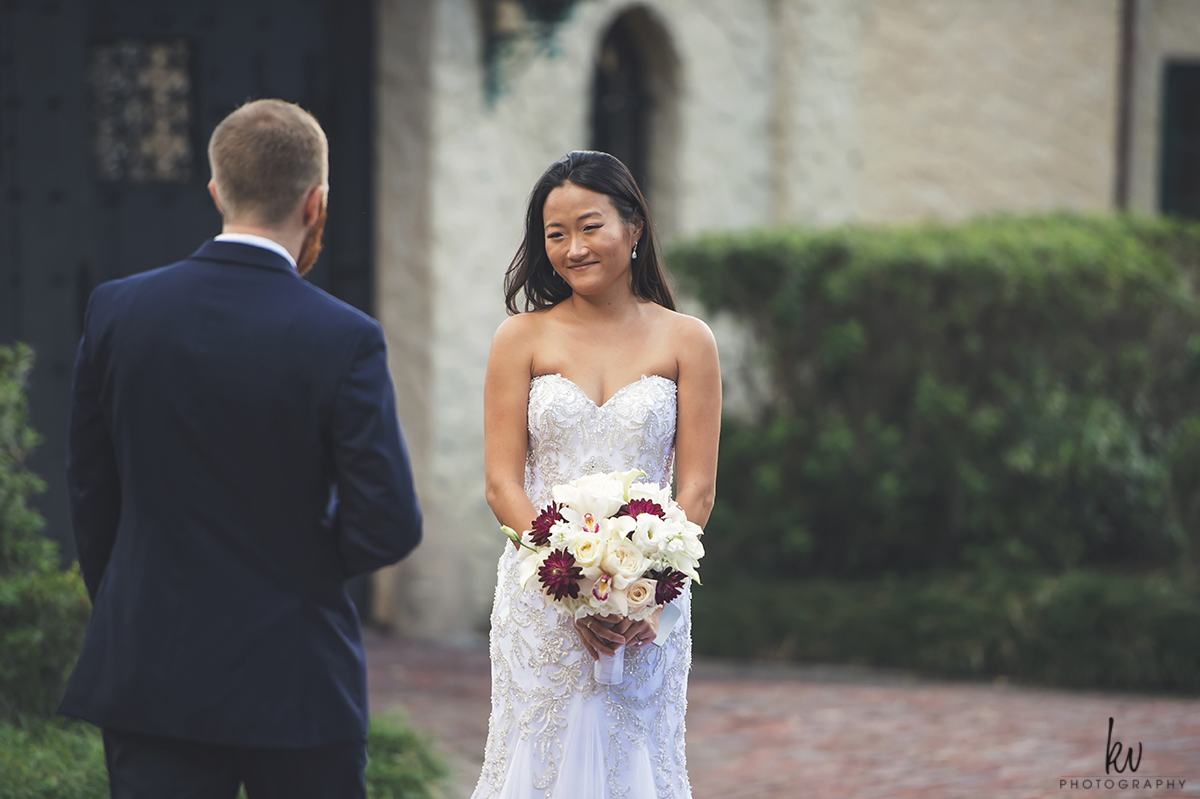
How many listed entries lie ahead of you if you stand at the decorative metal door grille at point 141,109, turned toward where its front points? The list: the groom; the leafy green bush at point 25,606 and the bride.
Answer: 3

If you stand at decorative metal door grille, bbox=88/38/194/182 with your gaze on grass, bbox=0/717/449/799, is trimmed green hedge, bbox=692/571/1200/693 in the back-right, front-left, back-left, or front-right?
front-left

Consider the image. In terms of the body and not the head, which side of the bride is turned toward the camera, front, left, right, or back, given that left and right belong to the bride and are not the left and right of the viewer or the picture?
front

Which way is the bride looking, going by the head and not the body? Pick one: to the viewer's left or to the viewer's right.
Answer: to the viewer's left

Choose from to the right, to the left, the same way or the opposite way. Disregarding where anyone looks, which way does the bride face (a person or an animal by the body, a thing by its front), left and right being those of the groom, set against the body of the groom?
the opposite way

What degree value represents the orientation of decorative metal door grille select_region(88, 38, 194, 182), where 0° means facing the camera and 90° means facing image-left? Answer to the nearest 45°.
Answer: approximately 0°

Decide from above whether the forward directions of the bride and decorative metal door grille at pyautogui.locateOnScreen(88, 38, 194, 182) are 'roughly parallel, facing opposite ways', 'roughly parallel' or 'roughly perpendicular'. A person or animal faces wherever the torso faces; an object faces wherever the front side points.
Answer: roughly parallel

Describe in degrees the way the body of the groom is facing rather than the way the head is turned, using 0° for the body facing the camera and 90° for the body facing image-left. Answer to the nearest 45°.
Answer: approximately 180°

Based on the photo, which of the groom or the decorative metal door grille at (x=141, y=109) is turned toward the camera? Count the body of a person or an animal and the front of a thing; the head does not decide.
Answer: the decorative metal door grille

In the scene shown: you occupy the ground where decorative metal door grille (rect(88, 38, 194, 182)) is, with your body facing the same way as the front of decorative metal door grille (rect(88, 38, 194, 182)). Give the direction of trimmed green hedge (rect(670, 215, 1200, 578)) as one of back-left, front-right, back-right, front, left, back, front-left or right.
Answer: left

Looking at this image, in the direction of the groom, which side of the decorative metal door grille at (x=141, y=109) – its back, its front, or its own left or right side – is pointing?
front

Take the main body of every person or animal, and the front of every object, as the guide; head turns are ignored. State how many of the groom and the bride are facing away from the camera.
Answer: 1

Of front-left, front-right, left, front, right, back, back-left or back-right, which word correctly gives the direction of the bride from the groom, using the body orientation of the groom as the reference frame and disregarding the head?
front-right

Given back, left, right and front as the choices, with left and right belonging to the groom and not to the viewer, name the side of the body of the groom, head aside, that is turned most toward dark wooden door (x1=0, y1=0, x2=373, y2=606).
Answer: front

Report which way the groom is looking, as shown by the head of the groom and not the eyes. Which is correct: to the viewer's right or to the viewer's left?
to the viewer's right

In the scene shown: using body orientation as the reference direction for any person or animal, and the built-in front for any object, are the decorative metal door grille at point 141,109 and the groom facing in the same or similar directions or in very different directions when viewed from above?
very different directions
